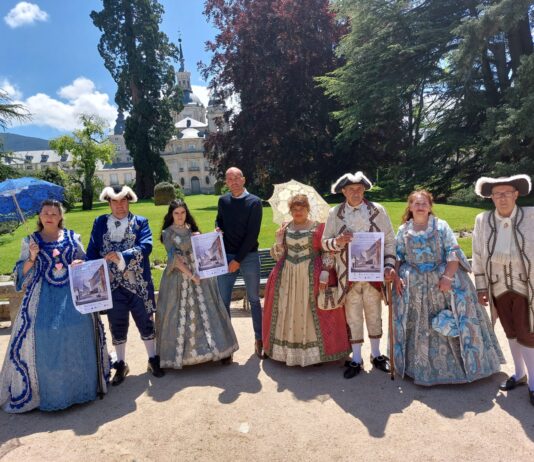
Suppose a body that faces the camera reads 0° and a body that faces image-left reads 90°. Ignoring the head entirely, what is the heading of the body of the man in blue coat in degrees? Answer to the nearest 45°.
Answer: approximately 0°

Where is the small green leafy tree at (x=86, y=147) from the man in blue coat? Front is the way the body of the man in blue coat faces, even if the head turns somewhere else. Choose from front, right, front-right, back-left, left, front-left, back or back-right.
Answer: back

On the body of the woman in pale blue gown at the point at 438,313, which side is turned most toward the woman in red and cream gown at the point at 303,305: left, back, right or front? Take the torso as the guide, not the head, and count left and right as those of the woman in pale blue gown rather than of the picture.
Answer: right

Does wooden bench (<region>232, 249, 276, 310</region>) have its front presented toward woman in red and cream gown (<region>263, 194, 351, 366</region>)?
yes

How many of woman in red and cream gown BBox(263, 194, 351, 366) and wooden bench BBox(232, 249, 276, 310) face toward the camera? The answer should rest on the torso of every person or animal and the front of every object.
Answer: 2

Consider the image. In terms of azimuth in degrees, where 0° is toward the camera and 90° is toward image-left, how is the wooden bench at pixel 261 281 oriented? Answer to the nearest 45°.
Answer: approximately 0°

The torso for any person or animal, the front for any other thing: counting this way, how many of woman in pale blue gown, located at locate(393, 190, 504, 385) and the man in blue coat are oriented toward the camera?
2

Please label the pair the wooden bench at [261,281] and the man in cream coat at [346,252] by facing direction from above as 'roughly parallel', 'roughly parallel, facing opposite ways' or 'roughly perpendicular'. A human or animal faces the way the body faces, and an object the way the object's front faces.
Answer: roughly parallel

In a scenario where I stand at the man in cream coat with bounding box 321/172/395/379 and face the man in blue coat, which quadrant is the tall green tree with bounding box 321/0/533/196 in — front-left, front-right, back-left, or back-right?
back-right

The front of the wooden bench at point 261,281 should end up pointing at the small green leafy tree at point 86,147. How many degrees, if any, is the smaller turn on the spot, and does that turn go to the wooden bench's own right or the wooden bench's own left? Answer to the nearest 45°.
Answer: approximately 135° to the wooden bench's own right

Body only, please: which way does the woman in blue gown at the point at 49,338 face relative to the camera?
toward the camera

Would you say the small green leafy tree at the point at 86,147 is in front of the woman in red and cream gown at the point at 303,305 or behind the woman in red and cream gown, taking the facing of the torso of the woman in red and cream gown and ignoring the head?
behind

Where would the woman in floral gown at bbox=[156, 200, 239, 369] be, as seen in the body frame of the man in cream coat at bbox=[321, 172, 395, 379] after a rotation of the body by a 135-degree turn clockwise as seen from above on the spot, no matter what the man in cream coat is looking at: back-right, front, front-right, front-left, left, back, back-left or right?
front-left

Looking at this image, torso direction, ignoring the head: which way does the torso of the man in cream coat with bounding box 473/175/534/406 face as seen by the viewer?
toward the camera
